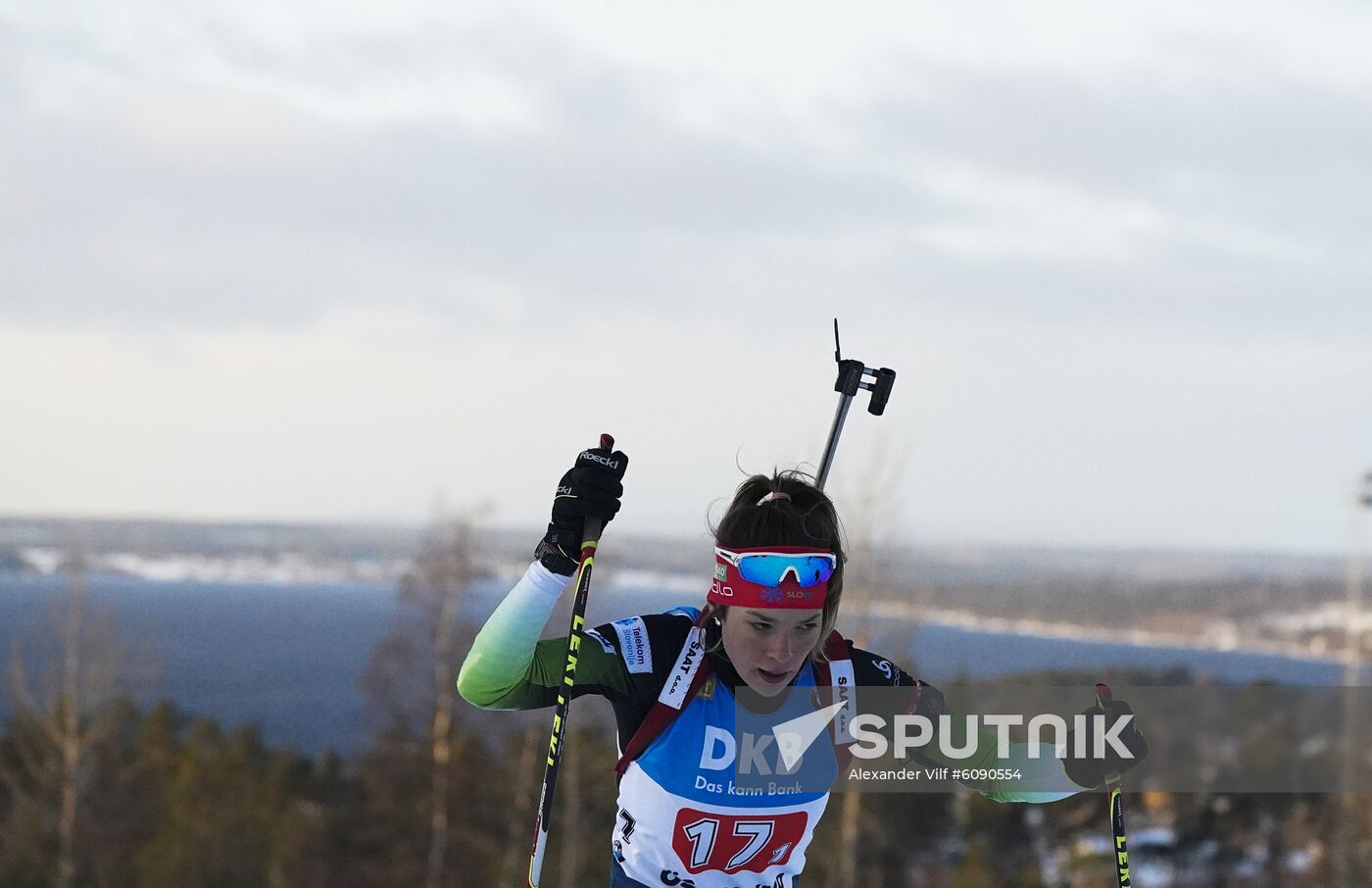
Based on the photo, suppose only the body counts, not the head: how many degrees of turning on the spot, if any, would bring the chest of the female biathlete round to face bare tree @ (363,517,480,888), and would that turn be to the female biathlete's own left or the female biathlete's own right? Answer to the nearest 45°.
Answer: approximately 180°

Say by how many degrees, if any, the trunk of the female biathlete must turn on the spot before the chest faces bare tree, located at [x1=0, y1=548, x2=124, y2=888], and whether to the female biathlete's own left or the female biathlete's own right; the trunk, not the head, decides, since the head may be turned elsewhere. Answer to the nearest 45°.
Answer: approximately 135° to the female biathlete's own right

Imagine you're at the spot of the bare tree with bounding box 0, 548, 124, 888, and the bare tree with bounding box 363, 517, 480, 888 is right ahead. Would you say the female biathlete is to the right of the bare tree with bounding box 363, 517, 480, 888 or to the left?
right

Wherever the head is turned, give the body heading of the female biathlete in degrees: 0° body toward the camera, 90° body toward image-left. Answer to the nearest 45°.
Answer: approximately 0°
